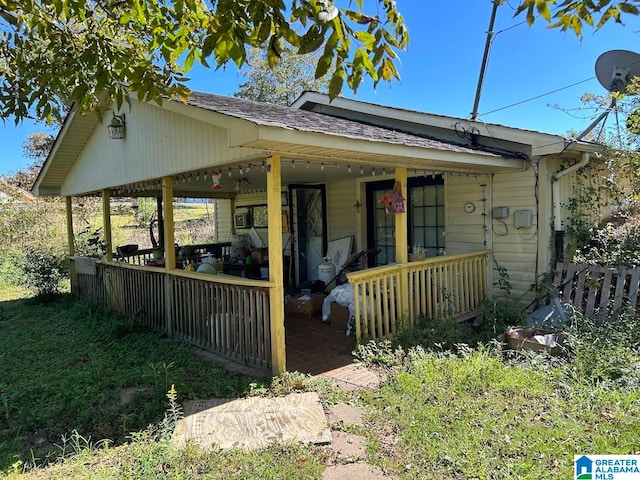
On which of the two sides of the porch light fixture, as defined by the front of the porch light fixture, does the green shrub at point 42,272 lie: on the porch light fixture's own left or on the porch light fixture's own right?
on the porch light fixture's own right

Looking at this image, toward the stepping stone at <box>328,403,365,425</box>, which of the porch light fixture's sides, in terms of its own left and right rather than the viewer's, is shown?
left

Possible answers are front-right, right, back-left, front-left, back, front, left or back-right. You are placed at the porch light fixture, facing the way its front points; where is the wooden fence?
left

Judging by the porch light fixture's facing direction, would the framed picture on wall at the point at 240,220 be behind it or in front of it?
behind

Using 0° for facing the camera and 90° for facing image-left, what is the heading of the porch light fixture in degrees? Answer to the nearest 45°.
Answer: approximately 45°

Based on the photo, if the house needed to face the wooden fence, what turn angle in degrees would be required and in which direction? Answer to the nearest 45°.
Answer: approximately 135° to its left

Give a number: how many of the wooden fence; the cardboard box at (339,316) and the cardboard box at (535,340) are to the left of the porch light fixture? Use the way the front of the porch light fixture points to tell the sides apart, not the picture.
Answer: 3

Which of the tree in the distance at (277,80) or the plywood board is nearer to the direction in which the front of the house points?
the plywood board

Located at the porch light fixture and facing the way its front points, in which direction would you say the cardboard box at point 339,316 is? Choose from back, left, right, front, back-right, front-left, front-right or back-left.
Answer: left
